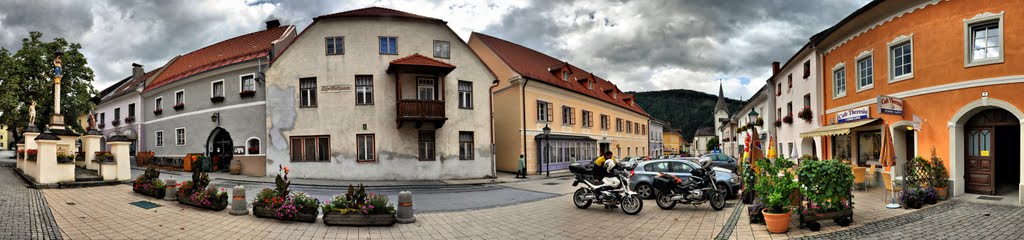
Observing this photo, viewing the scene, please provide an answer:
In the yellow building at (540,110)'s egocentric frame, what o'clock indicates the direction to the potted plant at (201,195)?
The potted plant is roughly at 2 o'clock from the yellow building.

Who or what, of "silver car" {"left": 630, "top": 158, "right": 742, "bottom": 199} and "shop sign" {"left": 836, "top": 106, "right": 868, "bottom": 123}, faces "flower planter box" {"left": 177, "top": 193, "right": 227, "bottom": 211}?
the shop sign

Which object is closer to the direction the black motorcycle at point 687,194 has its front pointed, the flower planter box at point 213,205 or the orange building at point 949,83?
the orange building

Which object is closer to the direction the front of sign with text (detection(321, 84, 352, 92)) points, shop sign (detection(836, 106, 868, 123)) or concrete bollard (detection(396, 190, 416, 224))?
the concrete bollard

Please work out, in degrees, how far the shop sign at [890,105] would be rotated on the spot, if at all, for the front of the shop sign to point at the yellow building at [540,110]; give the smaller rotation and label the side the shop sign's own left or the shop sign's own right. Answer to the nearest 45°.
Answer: approximately 90° to the shop sign's own right

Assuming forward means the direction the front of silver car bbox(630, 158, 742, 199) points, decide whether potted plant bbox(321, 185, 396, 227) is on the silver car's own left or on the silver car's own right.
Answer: on the silver car's own right

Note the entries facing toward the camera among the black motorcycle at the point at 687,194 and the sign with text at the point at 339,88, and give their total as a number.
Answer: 1

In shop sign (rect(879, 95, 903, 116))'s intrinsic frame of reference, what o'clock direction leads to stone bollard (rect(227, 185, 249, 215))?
The stone bollard is roughly at 12 o'clock from the shop sign.

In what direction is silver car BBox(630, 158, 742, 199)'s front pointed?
to the viewer's right

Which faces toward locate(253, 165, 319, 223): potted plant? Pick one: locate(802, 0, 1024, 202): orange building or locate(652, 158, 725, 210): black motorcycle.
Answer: the orange building

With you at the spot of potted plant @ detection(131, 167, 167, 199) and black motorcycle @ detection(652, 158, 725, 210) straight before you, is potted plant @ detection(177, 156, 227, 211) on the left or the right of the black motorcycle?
right

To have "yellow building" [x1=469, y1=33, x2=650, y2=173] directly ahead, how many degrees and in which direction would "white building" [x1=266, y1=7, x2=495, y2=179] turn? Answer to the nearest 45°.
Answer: approximately 135° to its left

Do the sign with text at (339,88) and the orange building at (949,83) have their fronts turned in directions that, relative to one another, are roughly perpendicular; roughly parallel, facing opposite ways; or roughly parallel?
roughly perpendicular
